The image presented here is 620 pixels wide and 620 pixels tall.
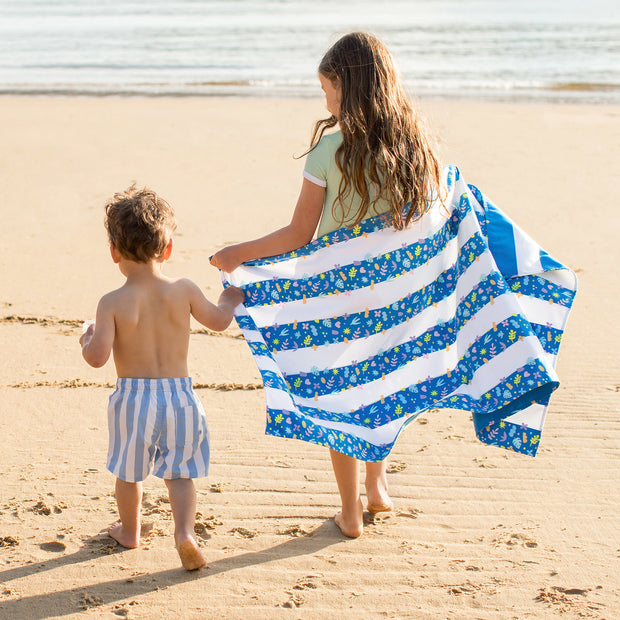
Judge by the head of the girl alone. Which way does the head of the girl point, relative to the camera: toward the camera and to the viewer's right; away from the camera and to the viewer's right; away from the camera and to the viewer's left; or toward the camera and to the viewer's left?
away from the camera and to the viewer's left

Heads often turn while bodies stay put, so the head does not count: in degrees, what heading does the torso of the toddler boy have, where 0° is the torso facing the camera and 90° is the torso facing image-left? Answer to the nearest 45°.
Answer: approximately 180°

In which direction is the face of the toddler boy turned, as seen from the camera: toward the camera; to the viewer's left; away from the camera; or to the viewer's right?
away from the camera
